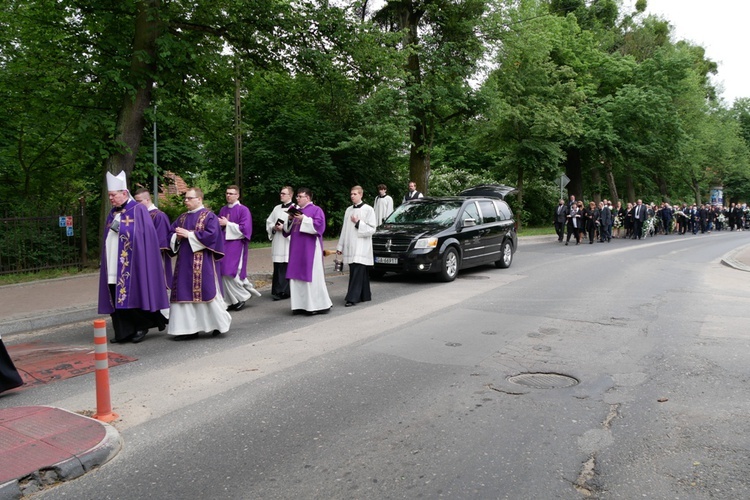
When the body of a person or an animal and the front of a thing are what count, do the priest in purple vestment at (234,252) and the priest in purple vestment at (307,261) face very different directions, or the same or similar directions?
same or similar directions

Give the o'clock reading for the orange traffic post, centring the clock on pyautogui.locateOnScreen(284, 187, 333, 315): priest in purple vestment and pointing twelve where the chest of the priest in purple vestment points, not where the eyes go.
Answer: The orange traffic post is roughly at 11 o'clock from the priest in purple vestment.

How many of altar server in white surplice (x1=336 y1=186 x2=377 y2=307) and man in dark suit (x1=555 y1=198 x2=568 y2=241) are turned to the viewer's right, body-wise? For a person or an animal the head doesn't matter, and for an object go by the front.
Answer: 0

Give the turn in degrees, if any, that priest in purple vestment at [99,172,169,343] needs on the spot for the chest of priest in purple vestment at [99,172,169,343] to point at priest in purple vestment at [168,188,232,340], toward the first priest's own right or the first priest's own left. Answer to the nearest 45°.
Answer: approximately 135° to the first priest's own left

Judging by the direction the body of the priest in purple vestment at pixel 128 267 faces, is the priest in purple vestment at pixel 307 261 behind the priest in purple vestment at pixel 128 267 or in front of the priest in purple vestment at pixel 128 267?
behind

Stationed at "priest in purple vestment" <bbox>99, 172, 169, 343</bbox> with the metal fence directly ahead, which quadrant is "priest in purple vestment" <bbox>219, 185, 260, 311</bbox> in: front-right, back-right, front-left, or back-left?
front-right

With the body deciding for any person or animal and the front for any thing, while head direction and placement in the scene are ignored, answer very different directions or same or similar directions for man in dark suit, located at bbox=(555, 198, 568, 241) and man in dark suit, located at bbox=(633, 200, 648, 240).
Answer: same or similar directions

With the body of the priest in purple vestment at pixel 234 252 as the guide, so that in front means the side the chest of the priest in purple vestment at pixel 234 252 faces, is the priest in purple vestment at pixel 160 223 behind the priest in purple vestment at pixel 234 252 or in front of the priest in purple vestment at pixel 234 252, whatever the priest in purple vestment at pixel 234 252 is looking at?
in front

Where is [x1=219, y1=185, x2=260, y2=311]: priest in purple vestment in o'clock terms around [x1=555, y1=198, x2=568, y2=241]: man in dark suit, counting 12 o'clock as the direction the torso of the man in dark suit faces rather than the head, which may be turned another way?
The priest in purple vestment is roughly at 11 o'clock from the man in dark suit.

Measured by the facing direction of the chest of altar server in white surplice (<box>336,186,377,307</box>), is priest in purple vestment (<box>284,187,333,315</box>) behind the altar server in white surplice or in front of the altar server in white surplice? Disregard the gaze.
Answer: in front

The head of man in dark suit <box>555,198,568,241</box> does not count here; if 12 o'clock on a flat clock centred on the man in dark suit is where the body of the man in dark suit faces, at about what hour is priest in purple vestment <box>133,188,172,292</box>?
The priest in purple vestment is roughly at 11 o'clock from the man in dark suit.

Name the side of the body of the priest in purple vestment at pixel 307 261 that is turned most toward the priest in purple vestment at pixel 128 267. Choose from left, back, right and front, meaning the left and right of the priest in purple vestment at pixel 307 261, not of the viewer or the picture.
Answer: front

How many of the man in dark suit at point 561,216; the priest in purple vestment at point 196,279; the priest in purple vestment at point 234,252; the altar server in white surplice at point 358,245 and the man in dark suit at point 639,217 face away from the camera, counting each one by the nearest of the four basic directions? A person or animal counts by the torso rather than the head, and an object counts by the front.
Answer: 0

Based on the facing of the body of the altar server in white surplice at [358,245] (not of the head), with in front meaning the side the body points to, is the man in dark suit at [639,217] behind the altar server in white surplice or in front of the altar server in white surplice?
behind

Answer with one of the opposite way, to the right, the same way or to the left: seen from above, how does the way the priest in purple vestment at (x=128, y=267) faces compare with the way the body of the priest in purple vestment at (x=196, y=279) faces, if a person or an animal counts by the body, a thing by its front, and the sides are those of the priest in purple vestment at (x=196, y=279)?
the same way

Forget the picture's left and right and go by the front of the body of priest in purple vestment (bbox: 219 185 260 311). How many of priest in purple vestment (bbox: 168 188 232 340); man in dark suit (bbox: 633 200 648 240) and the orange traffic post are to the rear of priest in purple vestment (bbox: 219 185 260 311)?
1

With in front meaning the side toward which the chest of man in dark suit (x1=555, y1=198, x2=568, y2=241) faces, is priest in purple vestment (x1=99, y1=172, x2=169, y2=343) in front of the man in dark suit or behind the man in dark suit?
in front

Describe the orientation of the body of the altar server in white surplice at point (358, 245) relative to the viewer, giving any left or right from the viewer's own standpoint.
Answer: facing the viewer and to the left of the viewer

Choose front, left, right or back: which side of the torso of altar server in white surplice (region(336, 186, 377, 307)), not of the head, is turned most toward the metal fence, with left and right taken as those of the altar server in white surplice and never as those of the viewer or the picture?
right
